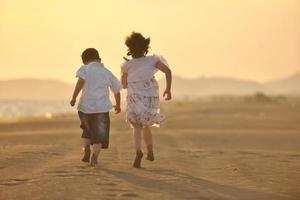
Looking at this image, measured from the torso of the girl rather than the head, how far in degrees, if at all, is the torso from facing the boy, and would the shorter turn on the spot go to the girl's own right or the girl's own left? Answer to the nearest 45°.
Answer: approximately 90° to the girl's own left

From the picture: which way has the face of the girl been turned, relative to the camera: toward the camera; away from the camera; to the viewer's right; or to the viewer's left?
away from the camera

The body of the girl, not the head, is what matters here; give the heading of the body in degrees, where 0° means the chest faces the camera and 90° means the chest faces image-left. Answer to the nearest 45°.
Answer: approximately 180°
